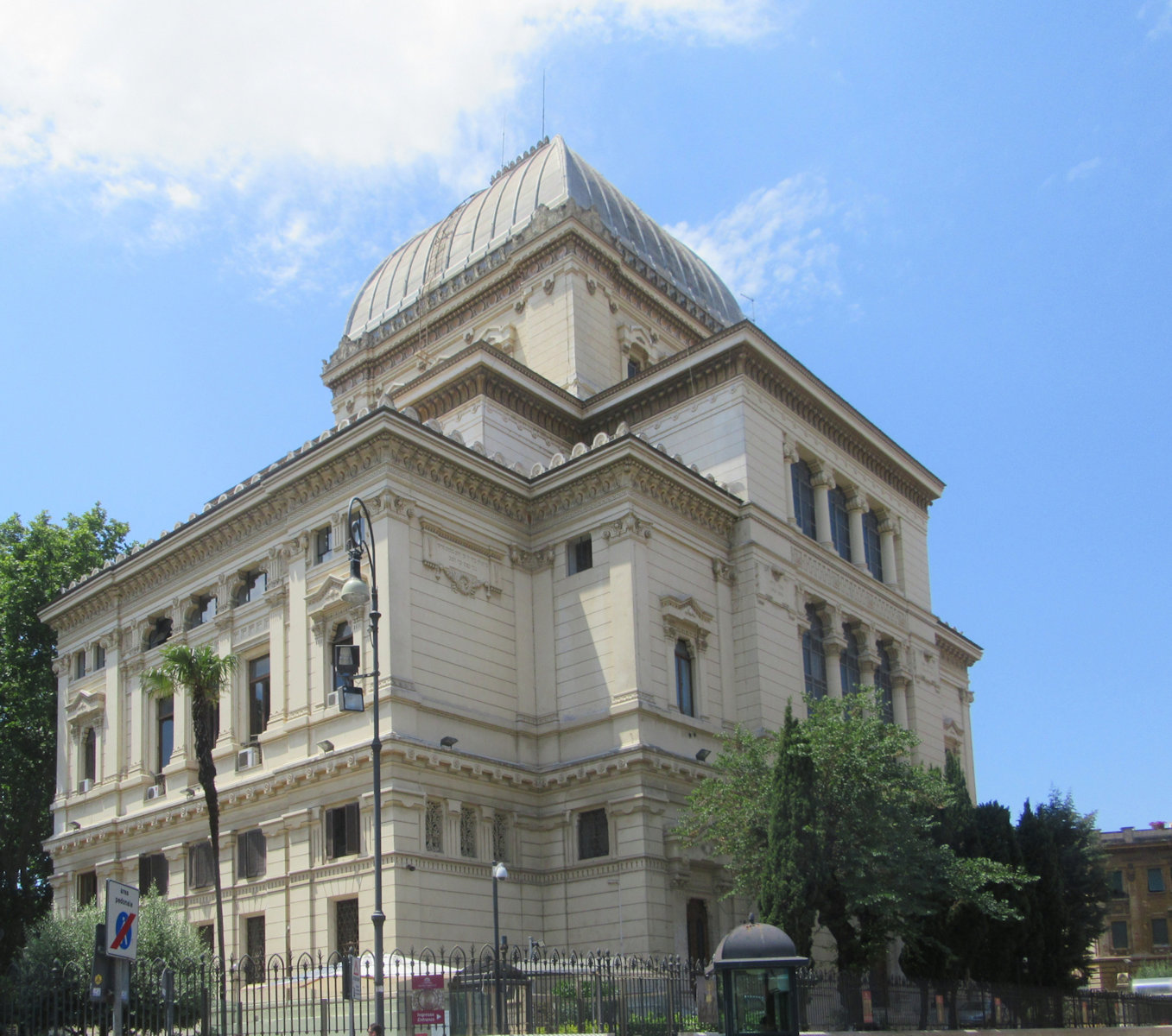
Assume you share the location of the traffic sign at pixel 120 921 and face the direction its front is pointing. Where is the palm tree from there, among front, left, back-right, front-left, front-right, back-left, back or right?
back-left

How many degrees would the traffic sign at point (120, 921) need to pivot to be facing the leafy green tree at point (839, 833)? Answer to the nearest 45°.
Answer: approximately 90° to its left

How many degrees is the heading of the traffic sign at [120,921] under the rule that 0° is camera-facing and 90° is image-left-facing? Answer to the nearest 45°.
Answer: approximately 315°

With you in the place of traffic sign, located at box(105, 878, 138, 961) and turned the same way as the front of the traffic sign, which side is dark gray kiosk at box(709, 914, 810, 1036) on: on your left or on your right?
on your left

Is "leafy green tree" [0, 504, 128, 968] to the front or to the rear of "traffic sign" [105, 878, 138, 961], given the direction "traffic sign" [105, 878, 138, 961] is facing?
to the rear

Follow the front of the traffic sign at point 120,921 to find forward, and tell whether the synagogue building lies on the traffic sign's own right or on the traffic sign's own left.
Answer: on the traffic sign's own left
